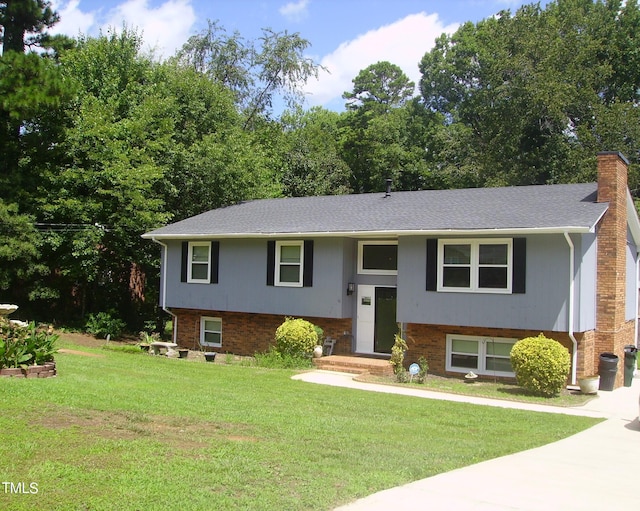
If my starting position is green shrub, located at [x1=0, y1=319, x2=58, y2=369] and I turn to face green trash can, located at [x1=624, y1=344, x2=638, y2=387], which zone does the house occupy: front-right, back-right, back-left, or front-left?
front-left

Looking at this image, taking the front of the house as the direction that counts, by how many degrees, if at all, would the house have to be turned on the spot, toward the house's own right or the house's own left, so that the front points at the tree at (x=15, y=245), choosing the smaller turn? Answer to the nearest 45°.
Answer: approximately 45° to the house's own right

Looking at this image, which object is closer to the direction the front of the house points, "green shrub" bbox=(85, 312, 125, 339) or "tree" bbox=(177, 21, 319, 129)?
the green shrub

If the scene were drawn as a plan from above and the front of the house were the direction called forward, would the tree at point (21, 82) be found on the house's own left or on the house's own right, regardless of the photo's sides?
on the house's own right

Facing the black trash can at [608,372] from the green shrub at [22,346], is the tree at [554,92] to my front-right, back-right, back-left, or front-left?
front-left

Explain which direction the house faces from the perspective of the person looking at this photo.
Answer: facing the viewer and to the left of the viewer

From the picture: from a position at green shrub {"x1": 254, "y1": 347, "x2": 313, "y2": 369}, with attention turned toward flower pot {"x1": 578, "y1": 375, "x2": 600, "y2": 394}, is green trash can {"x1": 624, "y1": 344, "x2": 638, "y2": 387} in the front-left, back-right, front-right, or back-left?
front-left

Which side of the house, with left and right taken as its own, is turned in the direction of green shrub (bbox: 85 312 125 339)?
right
